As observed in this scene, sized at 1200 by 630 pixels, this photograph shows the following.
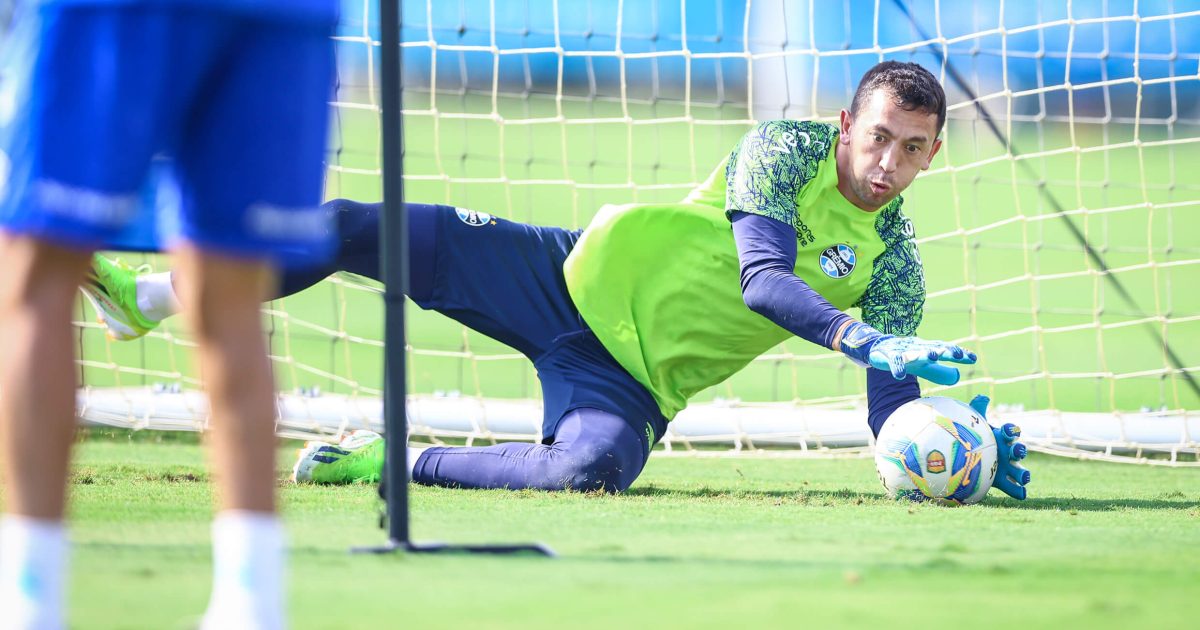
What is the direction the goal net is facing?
toward the camera

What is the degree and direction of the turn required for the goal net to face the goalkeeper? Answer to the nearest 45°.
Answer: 0° — it already faces them

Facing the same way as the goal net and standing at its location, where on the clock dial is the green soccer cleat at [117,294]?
The green soccer cleat is roughly at 1 o'clock from the goal net.

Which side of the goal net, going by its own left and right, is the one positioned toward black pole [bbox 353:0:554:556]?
front
